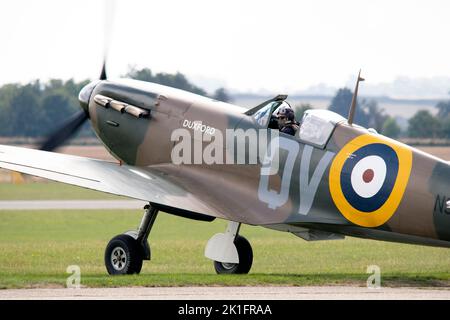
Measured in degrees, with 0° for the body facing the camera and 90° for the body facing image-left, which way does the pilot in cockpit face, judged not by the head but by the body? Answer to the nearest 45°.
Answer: approximately 90°

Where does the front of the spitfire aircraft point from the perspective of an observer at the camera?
facing away from the viewer and to the left of the viewer
